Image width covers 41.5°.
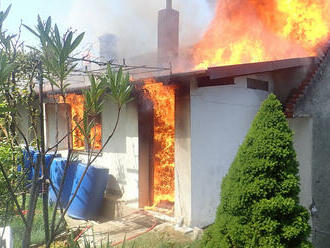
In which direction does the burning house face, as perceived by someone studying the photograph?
facing the viewer and to the left of the viewer

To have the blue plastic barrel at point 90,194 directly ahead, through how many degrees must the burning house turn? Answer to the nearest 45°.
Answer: approximately 45° to its right

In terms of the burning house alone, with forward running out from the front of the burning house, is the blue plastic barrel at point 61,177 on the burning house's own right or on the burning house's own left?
on the burning house's own right

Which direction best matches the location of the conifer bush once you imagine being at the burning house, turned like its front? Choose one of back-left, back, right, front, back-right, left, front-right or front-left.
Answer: front-left
